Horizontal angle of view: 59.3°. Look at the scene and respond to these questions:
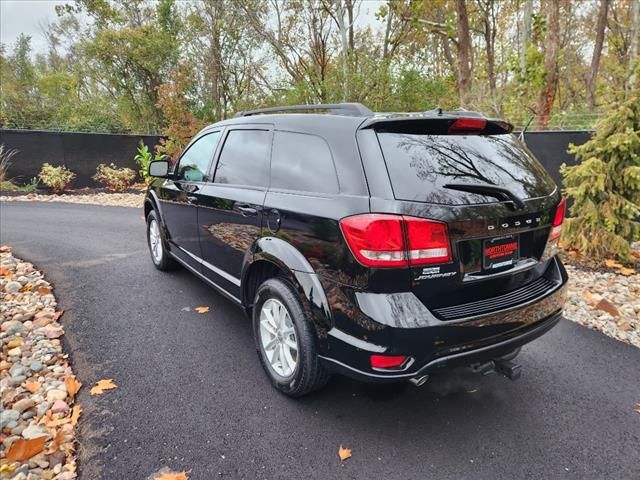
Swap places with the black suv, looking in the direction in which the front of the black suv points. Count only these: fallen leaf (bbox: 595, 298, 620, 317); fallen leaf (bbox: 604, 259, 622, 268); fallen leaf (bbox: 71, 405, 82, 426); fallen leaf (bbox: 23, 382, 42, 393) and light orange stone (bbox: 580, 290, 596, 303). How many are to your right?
3

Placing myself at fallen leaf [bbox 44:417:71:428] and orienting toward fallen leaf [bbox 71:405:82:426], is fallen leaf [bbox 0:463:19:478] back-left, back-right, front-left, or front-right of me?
back-right

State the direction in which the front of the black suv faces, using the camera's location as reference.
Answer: facing away from the viewer and to the left of the viewer

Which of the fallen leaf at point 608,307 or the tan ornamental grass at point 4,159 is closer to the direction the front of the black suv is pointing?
the tan ornamental grass

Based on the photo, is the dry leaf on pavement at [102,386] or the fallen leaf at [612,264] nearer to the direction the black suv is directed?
the dry leaf on pavement

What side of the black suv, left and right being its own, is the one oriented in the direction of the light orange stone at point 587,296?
right

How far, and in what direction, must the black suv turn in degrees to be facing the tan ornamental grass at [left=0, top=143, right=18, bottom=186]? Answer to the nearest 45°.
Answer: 0° — it already faces it

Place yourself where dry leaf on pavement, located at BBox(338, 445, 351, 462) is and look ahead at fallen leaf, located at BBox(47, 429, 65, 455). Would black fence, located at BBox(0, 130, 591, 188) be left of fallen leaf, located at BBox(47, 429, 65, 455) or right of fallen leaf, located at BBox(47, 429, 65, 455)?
right

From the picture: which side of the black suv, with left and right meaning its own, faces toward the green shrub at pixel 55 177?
front

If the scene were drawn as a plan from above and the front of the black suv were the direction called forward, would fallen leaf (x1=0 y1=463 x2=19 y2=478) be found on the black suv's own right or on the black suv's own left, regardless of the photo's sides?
on the black suv's own left
